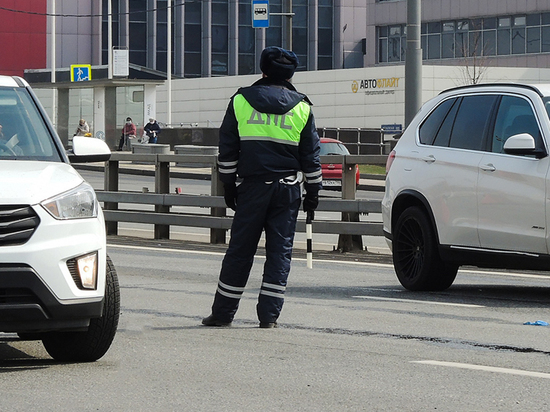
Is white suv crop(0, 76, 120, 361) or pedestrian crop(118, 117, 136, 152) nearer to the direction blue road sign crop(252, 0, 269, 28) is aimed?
the white suv

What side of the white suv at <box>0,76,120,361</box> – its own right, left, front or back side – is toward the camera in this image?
front

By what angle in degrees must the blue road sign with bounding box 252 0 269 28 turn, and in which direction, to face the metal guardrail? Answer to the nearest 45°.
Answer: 0° — it already faces it

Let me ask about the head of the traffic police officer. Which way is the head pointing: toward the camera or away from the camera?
away from the camera

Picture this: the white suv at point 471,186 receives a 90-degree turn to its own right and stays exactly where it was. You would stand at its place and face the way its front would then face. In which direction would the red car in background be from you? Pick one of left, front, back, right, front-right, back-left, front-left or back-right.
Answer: back-right

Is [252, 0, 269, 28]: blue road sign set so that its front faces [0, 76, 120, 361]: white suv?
yes

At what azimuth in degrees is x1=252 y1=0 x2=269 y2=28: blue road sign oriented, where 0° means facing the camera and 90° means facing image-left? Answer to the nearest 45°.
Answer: approximately 0°

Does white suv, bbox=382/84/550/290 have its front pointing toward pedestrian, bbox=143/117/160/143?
no

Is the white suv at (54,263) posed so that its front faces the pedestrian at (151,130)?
no

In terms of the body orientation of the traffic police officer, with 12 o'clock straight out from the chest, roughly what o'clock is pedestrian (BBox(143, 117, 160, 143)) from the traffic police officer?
The pedestrian is roughly at 12 o'clock from the traffic police officer.

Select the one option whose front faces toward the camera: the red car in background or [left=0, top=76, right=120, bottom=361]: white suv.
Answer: the white suv

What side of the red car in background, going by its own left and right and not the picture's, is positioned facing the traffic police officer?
back

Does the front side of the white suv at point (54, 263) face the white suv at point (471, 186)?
no

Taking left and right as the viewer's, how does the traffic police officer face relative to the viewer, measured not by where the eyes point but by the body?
facing away from the viewer
